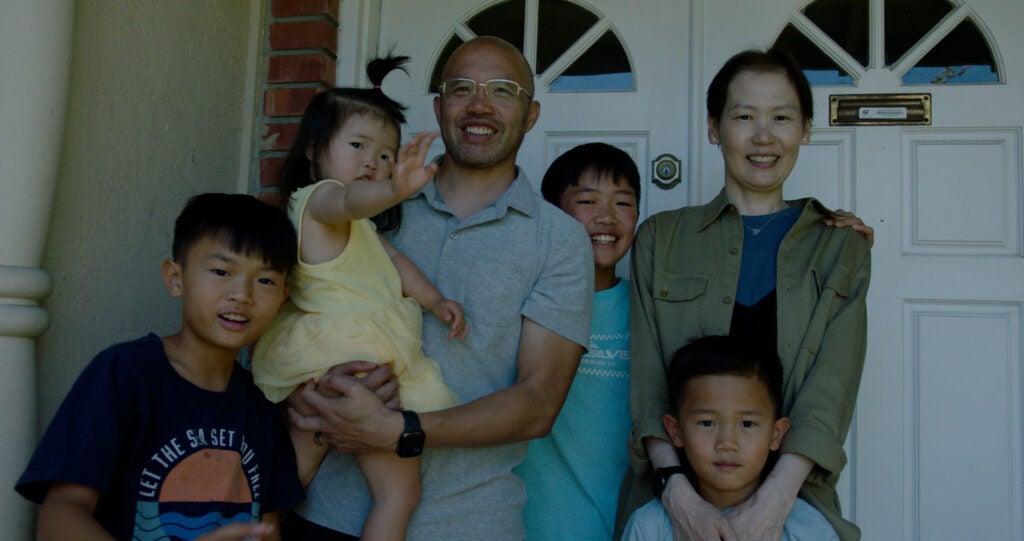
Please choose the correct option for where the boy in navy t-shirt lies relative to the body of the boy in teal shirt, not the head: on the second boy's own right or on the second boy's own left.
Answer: on the second boy's own right

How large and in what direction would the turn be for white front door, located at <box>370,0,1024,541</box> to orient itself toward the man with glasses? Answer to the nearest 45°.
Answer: approximately 45° to its right

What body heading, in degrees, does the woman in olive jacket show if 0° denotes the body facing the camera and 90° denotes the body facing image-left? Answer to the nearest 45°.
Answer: approximately 0°
